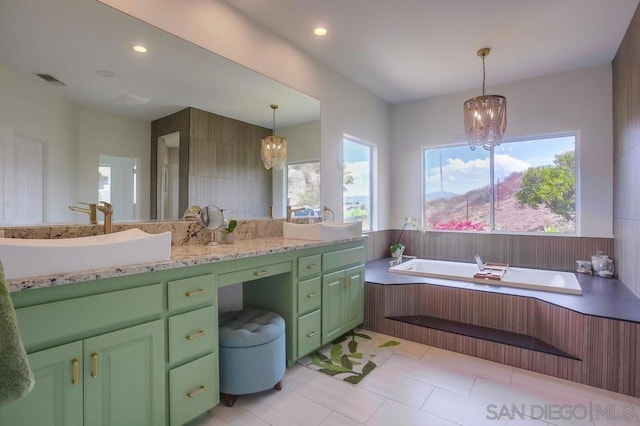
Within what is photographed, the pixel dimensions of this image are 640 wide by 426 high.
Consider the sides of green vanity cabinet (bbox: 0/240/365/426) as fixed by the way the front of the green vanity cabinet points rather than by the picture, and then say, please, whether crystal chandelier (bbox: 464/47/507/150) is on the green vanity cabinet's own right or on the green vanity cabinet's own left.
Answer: on the green vanity cabinet's own left

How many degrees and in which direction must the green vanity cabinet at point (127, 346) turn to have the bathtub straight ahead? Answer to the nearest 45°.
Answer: approximately 45° to its left

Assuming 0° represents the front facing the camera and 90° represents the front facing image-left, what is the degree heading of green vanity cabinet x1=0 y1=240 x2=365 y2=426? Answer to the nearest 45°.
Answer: approximately 315°

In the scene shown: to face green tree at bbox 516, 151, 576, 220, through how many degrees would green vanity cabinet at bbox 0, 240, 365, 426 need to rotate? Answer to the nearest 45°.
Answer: approximately 45° to its left

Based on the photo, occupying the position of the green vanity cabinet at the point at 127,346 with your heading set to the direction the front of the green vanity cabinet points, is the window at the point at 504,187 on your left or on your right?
on your left
